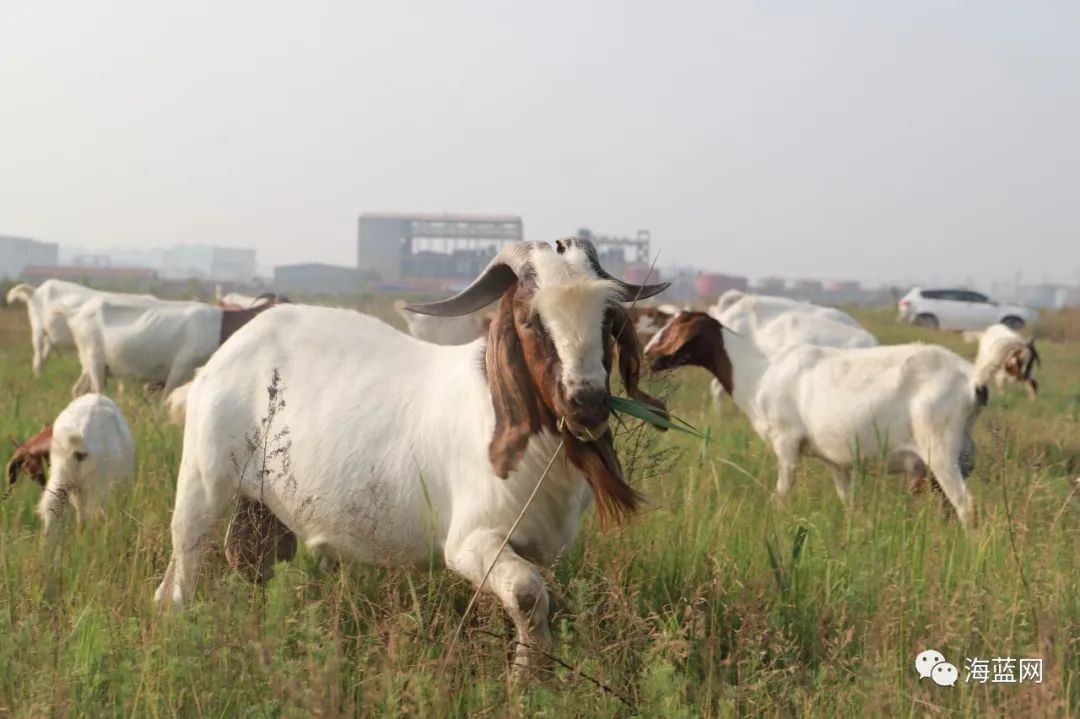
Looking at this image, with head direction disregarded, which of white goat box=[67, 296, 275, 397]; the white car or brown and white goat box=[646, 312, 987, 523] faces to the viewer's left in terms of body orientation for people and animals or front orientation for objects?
the brown and white goat

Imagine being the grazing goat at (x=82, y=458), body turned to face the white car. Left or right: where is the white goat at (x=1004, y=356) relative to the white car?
right

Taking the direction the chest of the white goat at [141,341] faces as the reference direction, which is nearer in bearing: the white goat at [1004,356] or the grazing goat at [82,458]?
the white goat

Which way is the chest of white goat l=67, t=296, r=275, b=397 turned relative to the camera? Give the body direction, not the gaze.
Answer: to the viewer's right

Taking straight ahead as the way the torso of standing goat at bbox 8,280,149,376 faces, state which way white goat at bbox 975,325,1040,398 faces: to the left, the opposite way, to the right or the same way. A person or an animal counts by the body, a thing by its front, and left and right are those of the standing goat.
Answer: to the right

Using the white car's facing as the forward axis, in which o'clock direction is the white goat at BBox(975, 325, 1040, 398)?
The white goat is roughly at 3 o'clock from the white car.

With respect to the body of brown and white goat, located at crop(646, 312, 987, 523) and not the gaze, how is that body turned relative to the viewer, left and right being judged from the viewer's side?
facing to the left of the viewer

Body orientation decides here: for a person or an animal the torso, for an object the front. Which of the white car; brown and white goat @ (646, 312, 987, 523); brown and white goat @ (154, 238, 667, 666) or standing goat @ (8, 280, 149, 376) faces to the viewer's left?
brown and white goat @ (646, 312, 987, 523)

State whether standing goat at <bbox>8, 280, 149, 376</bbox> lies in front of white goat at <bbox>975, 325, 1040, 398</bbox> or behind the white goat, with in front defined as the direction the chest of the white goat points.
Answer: behind

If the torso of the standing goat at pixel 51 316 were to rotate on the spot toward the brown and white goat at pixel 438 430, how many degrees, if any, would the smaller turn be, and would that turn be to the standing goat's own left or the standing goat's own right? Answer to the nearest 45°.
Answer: approximately 90° to the standing goat's own right

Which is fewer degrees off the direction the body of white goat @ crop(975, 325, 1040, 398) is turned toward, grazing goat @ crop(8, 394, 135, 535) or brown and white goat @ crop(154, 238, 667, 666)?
the brown and white goat
